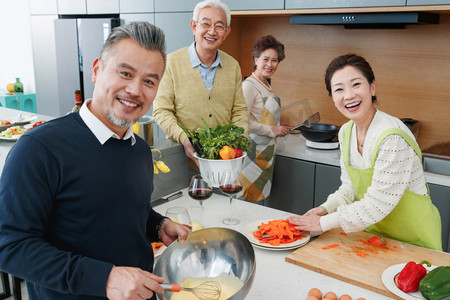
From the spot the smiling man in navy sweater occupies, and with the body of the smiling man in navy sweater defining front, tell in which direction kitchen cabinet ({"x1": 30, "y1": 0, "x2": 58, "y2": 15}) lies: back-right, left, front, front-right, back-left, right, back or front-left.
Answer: back-left

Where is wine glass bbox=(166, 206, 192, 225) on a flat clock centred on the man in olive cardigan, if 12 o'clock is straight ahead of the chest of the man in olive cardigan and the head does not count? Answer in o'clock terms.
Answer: The wine glass is roughly at 12 o'clock from the man in olive cardigan.

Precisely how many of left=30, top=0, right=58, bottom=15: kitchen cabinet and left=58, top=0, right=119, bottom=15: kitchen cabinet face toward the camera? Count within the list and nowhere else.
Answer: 2

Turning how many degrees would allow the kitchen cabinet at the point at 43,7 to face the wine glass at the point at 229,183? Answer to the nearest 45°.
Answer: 0° — it already faces it

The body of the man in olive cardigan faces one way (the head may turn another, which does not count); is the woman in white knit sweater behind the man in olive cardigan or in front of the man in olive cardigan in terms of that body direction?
in front

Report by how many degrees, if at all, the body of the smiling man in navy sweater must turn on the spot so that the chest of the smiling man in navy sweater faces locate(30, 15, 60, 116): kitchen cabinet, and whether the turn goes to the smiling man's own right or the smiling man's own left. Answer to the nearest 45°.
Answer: approximately 135° to the smiling man's own left
